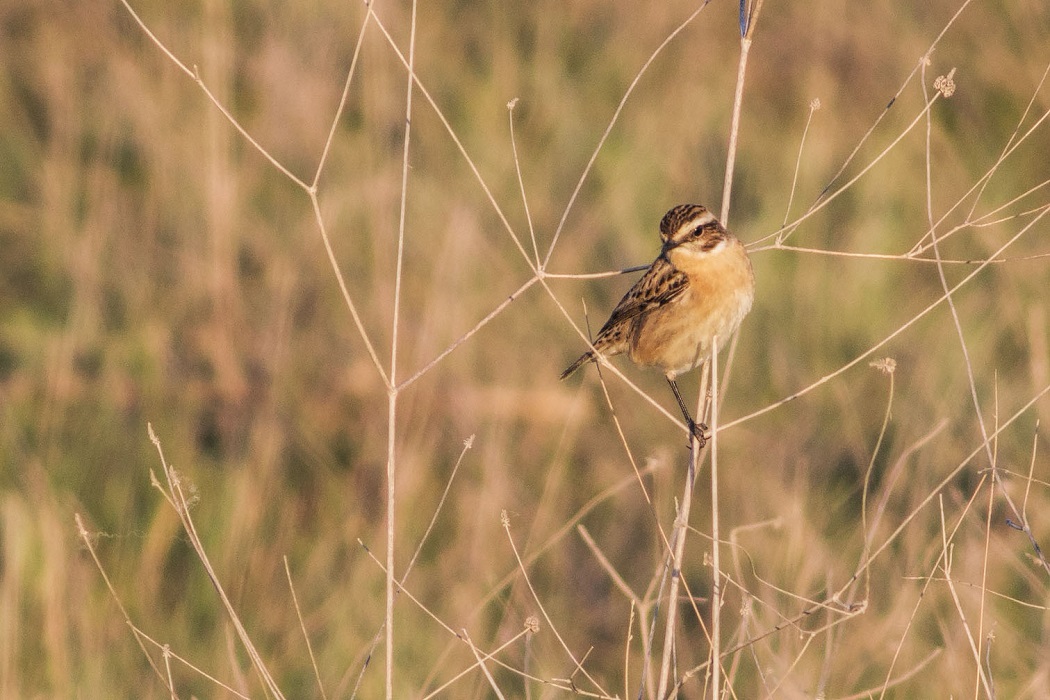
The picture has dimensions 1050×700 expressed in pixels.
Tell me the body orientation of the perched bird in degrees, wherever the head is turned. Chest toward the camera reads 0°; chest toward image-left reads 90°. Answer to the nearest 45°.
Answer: approximately 315°
